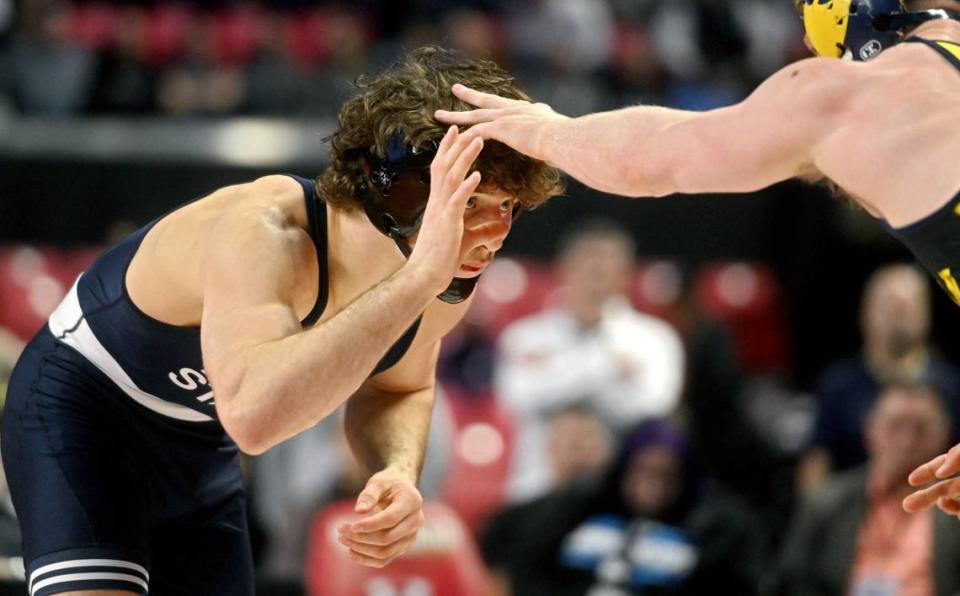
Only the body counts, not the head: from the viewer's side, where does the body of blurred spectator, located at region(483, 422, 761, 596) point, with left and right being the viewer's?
facing the viewer

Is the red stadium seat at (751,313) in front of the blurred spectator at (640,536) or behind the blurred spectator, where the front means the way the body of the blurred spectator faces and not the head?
behind

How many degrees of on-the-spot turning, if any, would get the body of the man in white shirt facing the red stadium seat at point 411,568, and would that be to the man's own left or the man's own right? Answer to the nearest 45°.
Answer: approximately 45° to the man's own right

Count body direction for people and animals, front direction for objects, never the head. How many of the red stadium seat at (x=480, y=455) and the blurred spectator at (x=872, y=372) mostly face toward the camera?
2

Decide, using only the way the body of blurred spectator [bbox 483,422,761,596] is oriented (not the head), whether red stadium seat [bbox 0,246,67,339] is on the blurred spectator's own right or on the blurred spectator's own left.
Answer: on the blurred spectator's own right

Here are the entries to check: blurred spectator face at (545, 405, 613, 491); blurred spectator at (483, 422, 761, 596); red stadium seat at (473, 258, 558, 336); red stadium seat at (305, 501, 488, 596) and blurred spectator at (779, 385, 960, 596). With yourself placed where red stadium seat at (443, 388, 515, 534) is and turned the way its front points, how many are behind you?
1

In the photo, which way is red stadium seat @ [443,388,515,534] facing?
toward the camera

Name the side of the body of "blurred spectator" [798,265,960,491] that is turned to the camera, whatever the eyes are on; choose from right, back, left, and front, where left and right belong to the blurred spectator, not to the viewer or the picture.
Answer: front

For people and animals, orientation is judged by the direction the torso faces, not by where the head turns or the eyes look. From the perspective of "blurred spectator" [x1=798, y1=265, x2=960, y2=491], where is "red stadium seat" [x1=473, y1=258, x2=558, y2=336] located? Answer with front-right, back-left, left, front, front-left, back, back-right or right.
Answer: back-right

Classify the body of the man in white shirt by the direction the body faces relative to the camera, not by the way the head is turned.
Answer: toward the camera

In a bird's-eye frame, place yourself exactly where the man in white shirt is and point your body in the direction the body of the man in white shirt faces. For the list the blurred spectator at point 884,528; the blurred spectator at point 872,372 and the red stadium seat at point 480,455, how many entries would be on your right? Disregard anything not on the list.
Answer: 1

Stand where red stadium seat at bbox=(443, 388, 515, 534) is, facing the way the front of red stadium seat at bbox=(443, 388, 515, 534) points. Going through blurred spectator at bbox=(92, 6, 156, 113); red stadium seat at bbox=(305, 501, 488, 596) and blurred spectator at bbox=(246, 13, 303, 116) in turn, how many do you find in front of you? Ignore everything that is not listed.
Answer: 1
